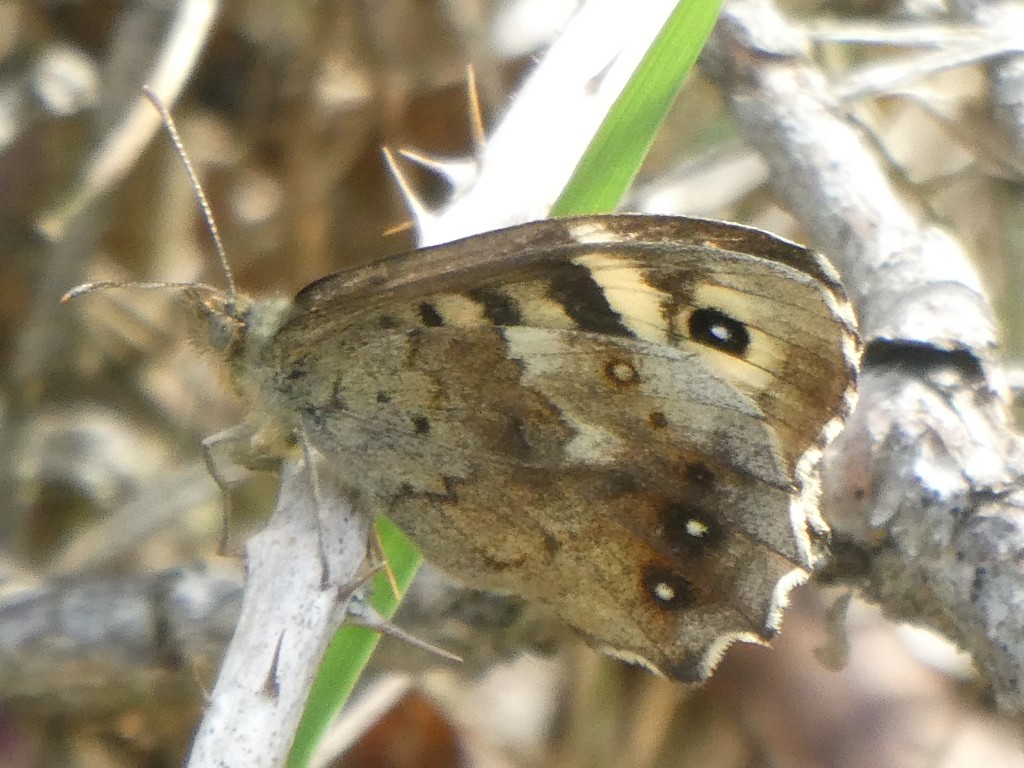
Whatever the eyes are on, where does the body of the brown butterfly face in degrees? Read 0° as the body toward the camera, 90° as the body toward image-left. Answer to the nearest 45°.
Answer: approximately 90°
